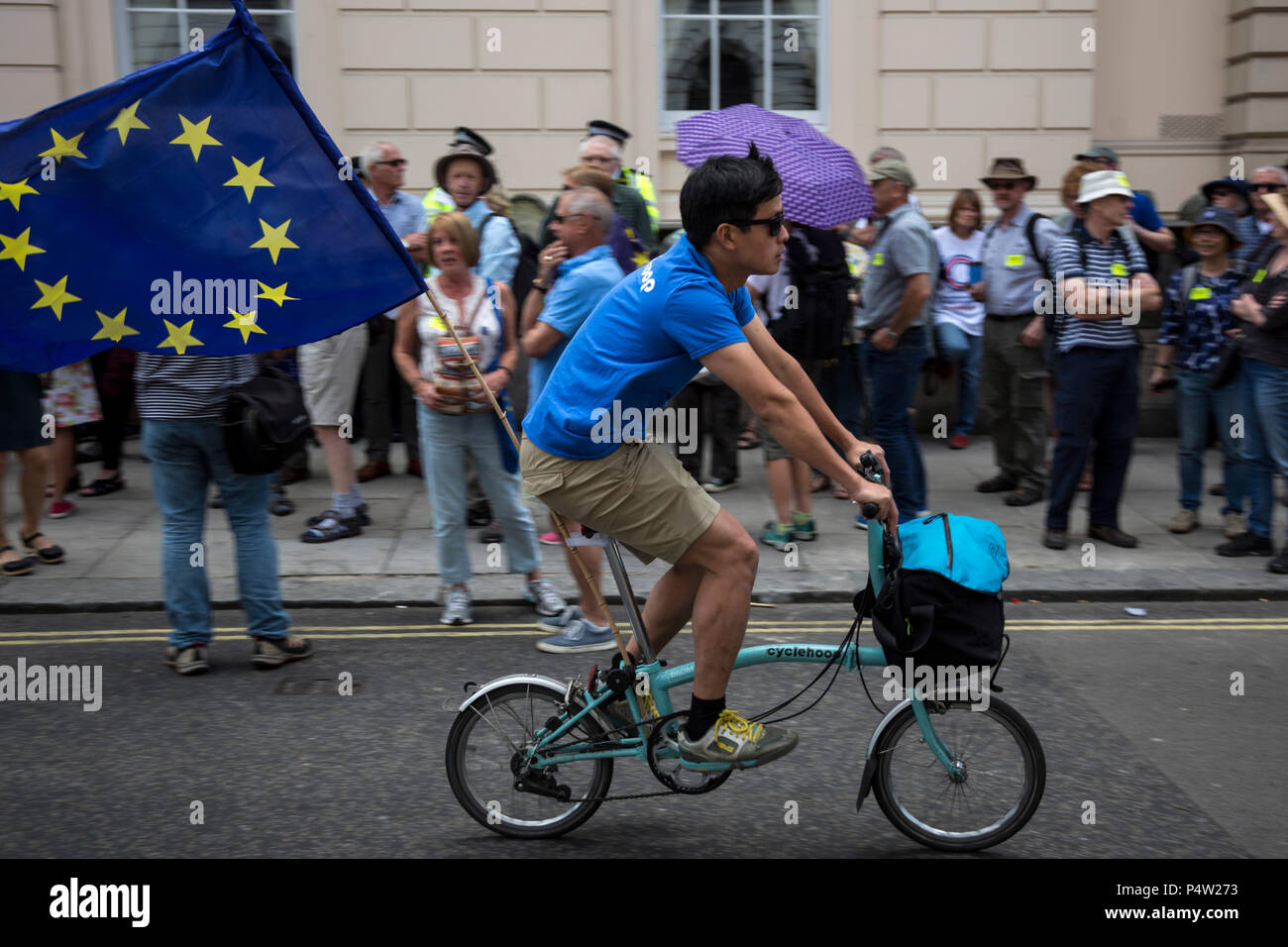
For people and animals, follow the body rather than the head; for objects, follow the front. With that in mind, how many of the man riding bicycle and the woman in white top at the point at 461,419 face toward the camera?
1

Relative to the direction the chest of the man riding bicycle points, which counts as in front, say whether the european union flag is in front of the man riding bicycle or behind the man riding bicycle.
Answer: behind

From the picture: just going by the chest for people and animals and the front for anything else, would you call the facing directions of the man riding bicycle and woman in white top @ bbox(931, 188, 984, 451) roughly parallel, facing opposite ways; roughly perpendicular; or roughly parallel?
roughly perpendicular

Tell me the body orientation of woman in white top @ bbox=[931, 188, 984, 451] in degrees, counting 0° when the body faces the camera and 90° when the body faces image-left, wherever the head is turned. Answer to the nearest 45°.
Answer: approximately 0°

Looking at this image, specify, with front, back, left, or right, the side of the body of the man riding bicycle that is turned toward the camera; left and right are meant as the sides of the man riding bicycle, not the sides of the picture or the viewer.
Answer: right

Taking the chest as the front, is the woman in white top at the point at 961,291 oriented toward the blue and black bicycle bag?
yes

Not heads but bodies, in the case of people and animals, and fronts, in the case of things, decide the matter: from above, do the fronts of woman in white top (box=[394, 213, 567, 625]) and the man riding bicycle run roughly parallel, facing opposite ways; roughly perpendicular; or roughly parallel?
roughly perpendicular
